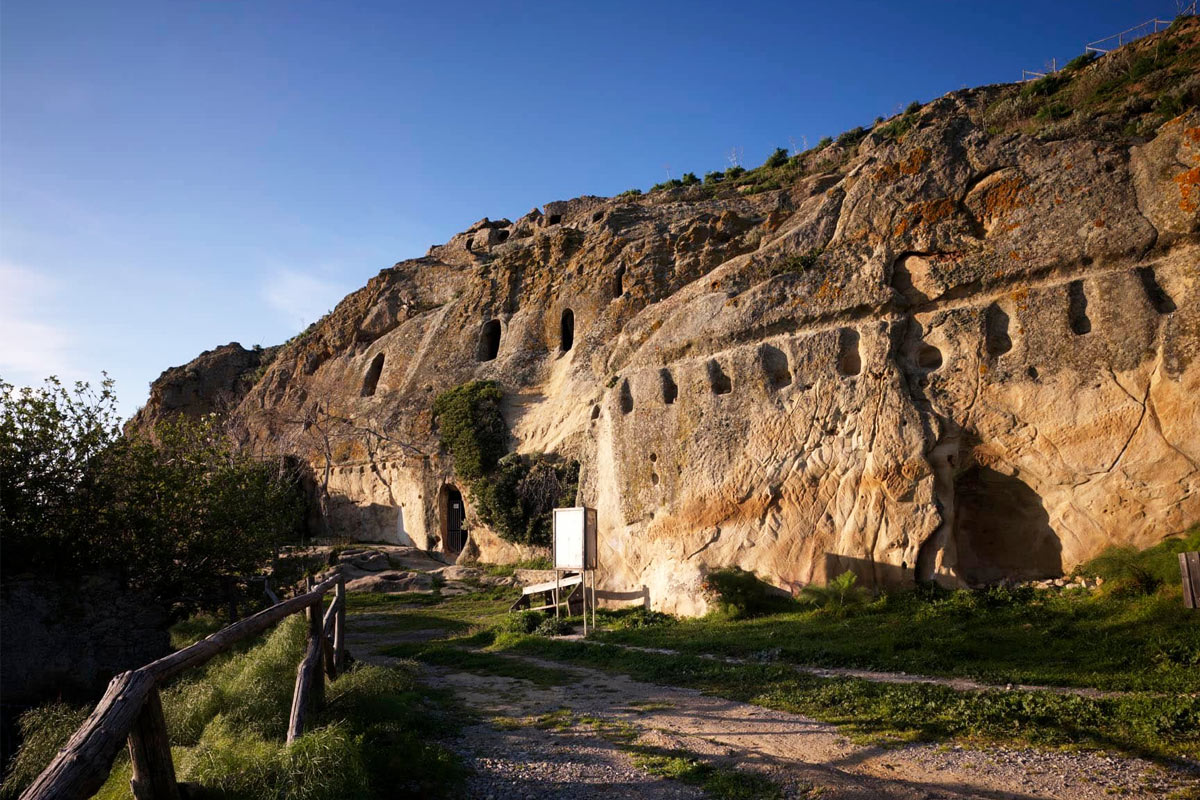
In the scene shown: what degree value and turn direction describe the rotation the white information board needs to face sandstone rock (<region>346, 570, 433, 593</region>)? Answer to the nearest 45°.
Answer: approximately 90° to its right

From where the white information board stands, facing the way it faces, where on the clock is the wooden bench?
The wooden bench is roughly at 4 o'clock from the white information board.

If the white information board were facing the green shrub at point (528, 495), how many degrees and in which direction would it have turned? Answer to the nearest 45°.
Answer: approximately 135° to its right

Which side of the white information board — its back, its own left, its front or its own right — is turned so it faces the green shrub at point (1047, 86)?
back

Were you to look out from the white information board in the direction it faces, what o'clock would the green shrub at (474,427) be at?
The green shrub is roughly at 4 o'clock from the white information board.

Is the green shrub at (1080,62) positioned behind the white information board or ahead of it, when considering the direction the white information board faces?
behind

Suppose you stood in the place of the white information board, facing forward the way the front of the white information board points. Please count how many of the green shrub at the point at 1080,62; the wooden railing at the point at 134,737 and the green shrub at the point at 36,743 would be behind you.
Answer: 1

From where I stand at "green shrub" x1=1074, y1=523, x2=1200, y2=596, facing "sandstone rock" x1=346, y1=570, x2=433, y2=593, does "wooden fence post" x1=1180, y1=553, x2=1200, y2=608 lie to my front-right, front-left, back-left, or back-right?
back-left

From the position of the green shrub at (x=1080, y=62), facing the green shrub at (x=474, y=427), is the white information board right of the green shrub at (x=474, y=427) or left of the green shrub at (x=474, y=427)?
left

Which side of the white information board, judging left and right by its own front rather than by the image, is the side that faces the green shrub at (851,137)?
back

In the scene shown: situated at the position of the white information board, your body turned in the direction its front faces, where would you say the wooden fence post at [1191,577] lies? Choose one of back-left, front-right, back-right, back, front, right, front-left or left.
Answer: left

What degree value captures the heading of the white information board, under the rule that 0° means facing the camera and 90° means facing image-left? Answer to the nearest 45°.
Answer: approximately 45°
